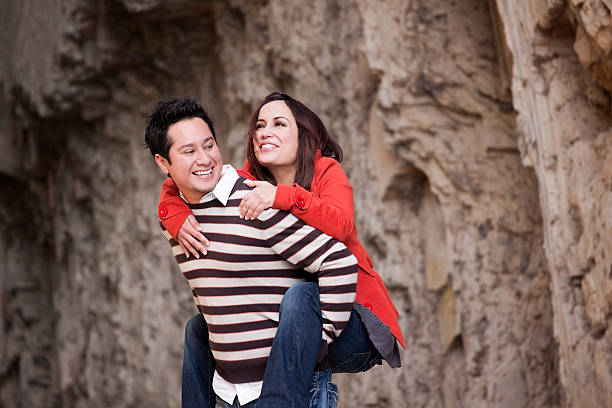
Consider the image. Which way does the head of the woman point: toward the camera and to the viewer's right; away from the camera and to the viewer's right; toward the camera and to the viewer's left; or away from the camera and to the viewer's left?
toward the camera and to the viewer's left

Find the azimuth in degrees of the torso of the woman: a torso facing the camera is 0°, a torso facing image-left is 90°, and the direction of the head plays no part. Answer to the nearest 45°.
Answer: approximately 45°

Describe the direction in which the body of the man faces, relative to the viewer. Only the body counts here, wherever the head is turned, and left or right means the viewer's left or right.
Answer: facing the viewer and to the left of the viewer
